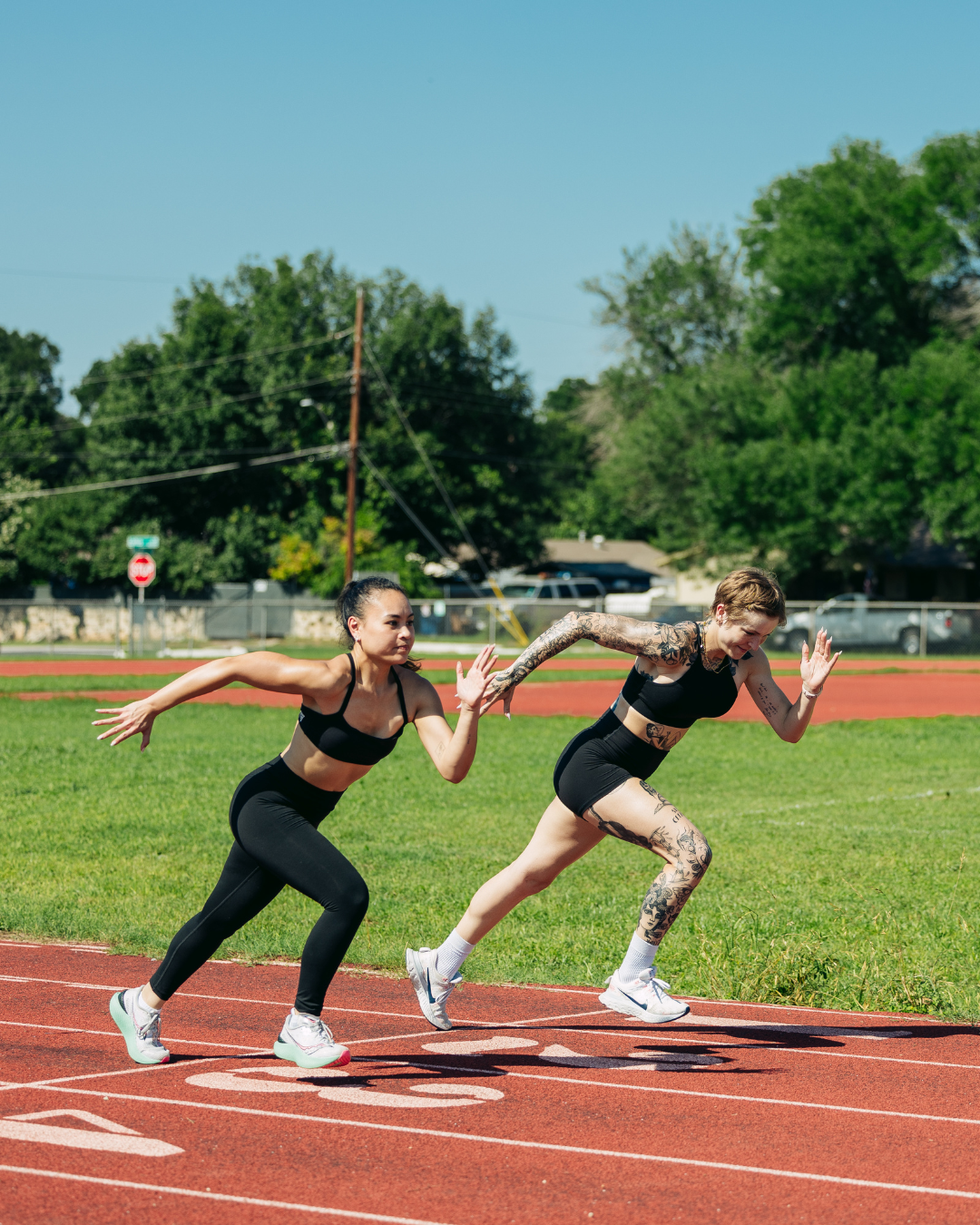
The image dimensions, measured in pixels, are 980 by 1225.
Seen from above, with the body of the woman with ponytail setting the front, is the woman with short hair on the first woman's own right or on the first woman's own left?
on the first woman's own left

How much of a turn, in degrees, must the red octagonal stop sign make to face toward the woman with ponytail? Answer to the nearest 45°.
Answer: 0° — it already faces them

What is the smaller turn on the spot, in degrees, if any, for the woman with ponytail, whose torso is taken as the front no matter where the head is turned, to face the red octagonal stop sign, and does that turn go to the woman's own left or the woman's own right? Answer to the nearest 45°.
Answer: approximately 135° to the woman's own left

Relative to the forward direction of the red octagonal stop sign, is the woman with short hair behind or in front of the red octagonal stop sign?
in front

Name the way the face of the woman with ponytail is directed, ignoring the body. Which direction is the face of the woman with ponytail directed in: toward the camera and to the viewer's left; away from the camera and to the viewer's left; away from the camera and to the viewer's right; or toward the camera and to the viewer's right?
toward the camera and to the viewer's right

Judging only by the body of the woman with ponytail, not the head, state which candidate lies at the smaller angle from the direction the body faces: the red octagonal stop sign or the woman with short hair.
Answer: the woman with short hair

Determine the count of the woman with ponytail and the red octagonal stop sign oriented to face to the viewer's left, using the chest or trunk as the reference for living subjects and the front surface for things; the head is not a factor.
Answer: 0

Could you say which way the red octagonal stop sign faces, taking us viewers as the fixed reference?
facing the viewer

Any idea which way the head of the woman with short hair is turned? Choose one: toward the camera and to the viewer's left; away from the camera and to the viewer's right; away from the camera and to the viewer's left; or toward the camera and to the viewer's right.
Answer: toward the camera and to the viewer's right
